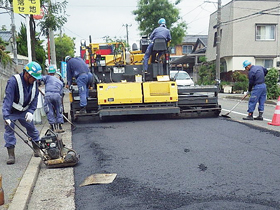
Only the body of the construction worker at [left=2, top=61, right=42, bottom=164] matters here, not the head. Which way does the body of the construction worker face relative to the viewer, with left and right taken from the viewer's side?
facing the viewer and to the right of the viewer

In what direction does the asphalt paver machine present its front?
away from the camera

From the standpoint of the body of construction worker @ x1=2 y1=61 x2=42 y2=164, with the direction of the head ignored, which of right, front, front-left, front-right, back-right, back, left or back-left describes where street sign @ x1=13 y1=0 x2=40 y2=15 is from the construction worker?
back-left

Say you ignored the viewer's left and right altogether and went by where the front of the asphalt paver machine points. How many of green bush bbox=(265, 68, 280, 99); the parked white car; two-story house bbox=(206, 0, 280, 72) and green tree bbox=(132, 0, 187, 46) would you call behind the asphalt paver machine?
0

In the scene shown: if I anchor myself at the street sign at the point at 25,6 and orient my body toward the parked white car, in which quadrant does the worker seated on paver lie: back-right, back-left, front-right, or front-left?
front-right

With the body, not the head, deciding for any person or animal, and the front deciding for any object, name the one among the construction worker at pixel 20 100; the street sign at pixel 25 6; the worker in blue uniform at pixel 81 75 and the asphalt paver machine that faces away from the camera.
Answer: the asphalt paver machine

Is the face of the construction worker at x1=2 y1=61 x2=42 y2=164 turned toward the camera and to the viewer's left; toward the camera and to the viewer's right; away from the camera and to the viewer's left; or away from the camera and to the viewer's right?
toward the camera and to the viewer's right

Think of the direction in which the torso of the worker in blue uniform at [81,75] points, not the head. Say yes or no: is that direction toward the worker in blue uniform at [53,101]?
no

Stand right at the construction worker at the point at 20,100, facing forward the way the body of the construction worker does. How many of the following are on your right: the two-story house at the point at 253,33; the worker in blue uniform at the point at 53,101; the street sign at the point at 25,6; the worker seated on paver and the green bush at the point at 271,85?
0

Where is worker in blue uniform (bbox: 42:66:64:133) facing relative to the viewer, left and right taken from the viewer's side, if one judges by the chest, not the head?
facing away from the viewer

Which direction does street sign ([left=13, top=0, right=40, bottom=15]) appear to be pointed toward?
toward the camera

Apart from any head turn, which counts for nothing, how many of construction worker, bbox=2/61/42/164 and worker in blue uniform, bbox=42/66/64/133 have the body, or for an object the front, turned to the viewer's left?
0
